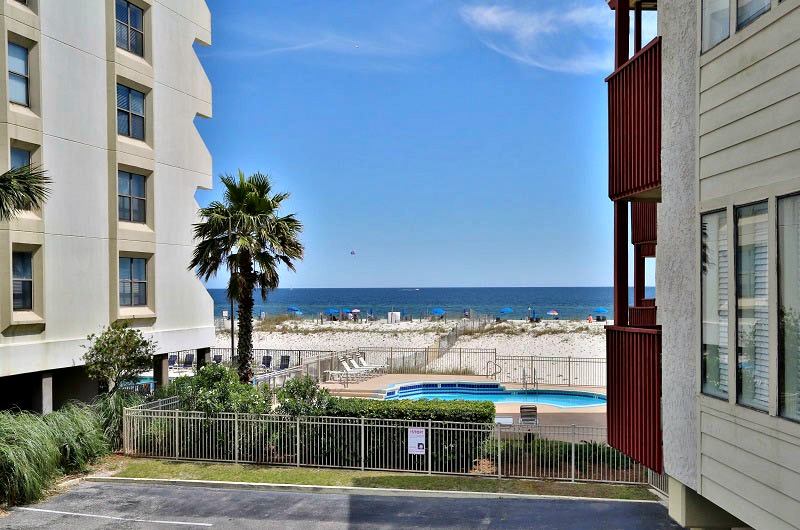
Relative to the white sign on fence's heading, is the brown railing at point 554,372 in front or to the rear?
to the rear

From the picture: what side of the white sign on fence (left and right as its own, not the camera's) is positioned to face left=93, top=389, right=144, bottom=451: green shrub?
right

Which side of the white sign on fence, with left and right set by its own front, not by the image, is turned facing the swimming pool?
back

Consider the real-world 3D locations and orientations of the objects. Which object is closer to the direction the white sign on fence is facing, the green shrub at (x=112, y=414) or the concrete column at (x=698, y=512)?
the concrete column

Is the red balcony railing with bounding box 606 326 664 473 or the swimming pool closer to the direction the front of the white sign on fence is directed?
the red balcony railing

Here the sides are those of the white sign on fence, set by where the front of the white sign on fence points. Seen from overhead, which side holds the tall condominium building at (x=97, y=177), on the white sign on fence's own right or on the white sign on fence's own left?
on the white sign on fence's own right

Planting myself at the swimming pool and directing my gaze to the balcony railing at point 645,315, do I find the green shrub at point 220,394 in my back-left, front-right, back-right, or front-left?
front-right

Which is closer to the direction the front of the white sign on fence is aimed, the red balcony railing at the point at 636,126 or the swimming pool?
the red balcony railing

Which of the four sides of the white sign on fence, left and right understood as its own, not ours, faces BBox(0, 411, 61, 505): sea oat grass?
right

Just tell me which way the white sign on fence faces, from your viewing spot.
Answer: facing the viewer

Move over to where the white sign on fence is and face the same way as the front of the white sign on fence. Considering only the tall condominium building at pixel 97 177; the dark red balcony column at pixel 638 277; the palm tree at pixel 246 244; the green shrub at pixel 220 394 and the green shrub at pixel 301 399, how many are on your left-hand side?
1

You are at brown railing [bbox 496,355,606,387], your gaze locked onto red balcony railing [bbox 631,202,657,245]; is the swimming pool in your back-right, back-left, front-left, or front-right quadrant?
front-right

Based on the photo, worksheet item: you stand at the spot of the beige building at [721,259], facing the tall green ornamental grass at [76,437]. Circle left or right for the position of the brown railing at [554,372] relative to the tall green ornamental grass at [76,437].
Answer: right

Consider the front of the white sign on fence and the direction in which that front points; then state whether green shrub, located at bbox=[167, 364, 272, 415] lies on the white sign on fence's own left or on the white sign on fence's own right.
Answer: on the white sign on fence's own right
